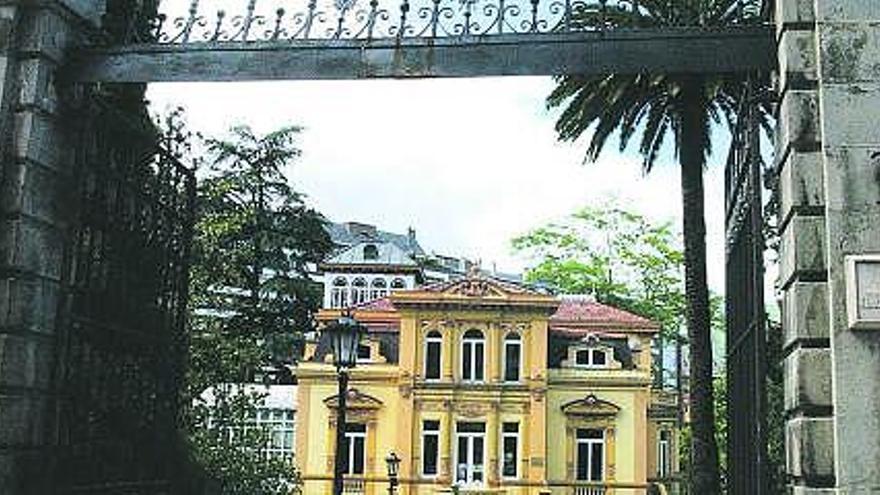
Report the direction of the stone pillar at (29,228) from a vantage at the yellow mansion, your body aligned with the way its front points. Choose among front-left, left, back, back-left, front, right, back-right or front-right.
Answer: front

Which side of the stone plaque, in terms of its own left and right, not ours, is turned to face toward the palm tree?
back

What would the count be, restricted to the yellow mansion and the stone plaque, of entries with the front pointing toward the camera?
2

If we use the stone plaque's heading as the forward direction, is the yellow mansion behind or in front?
behind

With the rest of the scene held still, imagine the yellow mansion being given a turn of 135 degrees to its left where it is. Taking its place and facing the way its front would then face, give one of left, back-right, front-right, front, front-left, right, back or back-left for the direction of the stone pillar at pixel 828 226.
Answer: back-right

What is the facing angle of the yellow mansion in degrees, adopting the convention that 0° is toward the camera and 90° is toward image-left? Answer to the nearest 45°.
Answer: approximately 0°

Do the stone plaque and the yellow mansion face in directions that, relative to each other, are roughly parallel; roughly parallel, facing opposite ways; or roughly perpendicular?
roughly parallel

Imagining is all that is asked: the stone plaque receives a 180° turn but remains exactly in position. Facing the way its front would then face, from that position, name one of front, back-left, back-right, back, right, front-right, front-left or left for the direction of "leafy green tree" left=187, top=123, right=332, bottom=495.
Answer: front-left

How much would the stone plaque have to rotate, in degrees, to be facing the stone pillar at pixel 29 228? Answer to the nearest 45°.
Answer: approximately 90° to its right

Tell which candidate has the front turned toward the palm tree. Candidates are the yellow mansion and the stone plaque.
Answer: the yellow mansion

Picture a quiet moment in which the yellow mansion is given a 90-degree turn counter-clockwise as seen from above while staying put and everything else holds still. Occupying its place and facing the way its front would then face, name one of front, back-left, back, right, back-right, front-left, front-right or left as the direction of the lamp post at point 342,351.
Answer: right

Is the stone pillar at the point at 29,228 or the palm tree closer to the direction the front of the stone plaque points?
the stone pillar

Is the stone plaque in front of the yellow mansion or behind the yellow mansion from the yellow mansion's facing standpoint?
in front

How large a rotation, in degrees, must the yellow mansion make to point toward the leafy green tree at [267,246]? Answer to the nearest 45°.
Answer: approximately 90° to its right

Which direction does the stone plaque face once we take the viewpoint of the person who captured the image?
facing the viewer
